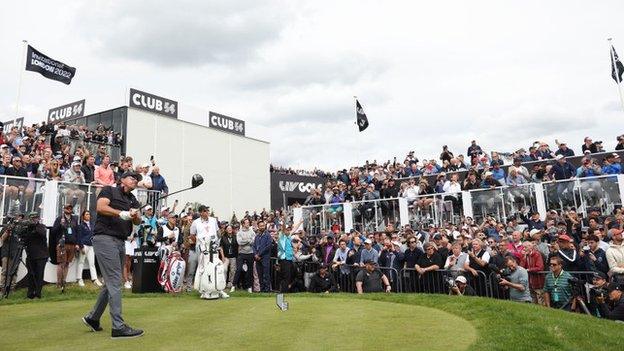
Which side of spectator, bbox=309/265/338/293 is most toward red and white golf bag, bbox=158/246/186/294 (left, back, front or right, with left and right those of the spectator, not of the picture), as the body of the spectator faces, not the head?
right

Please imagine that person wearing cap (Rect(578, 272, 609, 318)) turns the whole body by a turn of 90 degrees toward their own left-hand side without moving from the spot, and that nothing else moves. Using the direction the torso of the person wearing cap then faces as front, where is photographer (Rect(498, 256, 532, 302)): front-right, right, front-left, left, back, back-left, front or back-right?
back-right

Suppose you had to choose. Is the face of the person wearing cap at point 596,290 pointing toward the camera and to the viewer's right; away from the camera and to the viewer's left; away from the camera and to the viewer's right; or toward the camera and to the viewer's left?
toward the camera and to the viewer's left

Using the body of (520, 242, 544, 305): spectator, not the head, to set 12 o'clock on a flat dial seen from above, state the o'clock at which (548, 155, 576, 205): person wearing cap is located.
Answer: The person wearing cap is roughly at 5 o'clock from the spectator.

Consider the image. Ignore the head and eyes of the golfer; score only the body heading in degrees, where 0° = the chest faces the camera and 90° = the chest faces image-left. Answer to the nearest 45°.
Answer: approximately 315°

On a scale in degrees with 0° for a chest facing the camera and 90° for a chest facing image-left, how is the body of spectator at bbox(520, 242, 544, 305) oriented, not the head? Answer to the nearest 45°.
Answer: approximately 45°

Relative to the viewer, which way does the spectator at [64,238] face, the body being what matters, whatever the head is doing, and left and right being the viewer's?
facing the viewer and to the right of the viewer

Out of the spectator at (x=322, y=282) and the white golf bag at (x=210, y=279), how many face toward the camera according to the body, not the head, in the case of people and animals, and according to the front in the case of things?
2
